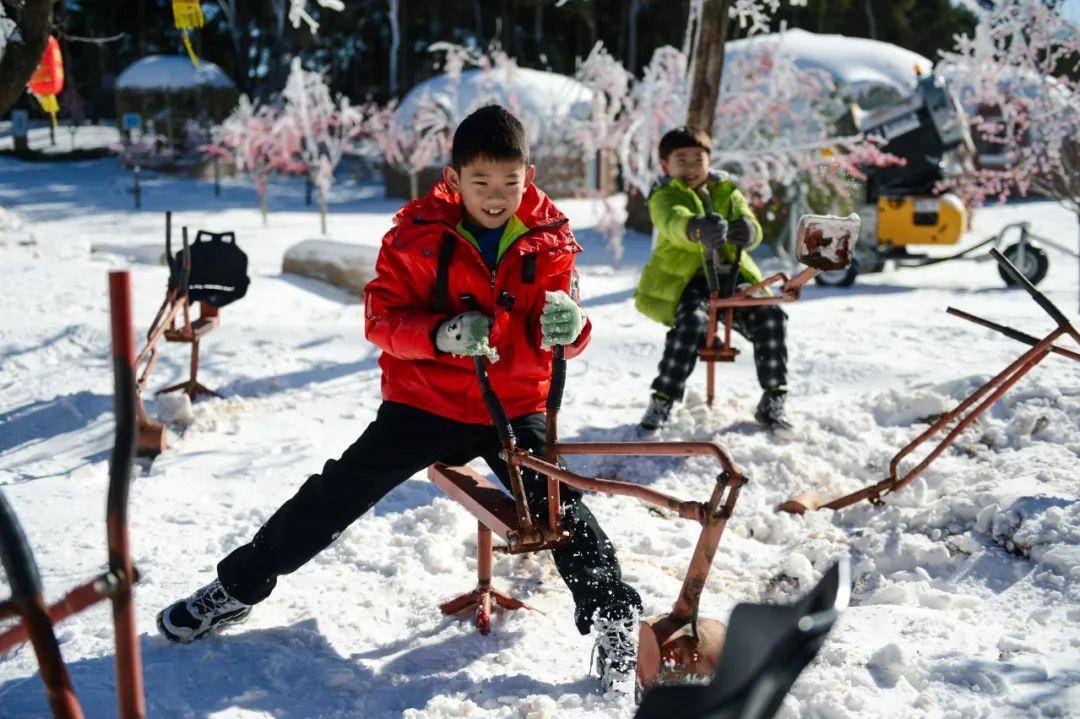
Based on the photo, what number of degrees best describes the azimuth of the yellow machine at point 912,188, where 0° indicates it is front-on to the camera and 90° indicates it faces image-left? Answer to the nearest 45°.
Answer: approximately 90°

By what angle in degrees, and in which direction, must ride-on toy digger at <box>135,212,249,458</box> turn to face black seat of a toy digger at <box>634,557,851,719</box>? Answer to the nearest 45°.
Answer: approximately 45° to its left

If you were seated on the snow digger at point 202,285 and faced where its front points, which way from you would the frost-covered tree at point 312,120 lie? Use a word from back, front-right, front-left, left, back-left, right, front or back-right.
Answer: back-right

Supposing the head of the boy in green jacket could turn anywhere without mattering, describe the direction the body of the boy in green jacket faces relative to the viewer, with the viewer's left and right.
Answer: facing the viewer and to the right of the viewer

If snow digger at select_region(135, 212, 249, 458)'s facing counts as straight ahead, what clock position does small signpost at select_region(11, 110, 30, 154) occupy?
The small signpost is roughly at 4 o'clock from the snow digger.
